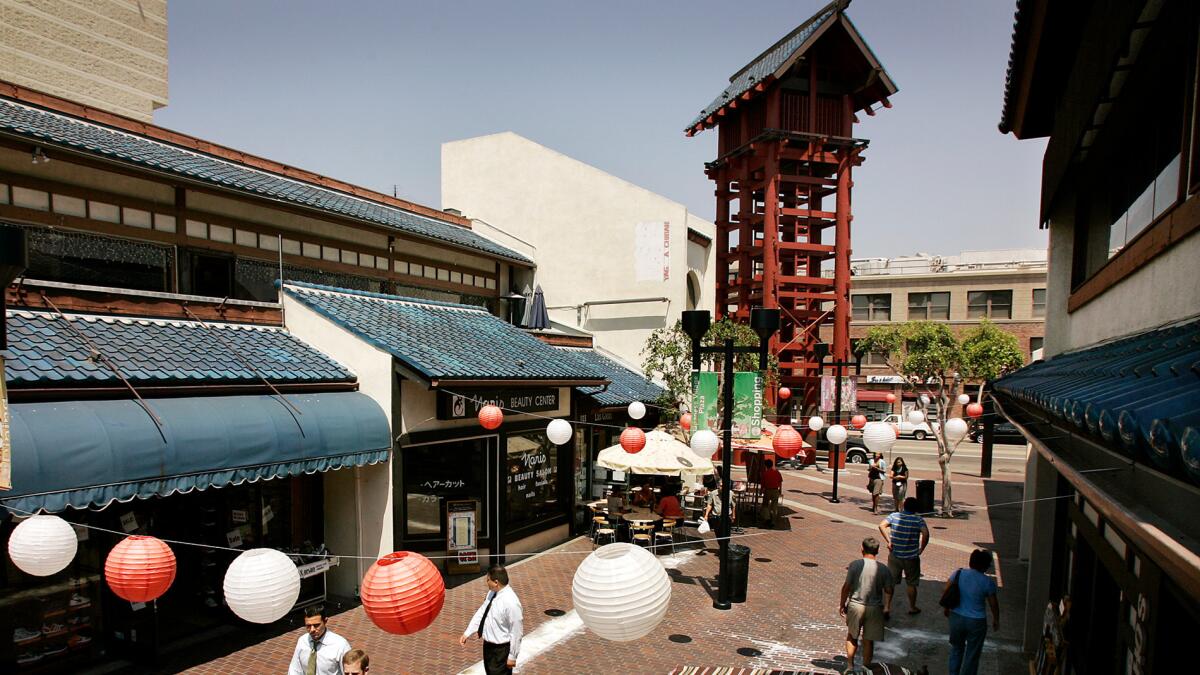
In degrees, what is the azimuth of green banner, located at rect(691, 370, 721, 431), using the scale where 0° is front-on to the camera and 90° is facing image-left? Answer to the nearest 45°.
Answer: approximately 0°

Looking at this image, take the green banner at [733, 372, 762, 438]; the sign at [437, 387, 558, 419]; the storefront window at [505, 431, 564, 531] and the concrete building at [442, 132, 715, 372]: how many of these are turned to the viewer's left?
0

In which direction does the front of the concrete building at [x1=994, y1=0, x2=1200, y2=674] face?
to the viewer's left

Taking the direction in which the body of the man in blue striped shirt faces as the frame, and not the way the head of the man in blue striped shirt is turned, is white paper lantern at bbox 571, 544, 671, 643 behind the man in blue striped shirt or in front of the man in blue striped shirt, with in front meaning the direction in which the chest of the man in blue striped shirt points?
behind

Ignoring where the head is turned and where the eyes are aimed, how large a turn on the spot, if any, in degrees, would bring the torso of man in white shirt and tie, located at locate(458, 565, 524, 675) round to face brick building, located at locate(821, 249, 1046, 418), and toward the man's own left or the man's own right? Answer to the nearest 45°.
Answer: approximately 180°

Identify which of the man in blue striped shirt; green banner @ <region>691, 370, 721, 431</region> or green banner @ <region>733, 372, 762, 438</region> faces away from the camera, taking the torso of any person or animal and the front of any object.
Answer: the man in blue striped shirt

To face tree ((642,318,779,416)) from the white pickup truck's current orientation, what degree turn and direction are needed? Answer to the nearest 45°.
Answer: approximately 90° to its left

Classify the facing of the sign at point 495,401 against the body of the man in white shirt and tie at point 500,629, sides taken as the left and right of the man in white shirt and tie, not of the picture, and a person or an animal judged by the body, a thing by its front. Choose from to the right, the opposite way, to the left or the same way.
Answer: to the left

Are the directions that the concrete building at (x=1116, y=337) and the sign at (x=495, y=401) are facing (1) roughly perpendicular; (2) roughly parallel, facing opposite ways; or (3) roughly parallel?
roughly parallel, facing opposite ways

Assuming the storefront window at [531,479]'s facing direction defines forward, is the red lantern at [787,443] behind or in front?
in front

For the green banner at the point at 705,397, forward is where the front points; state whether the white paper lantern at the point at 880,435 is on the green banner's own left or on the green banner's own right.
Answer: on the green banner's own left

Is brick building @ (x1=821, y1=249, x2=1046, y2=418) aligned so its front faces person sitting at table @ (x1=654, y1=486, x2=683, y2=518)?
yes

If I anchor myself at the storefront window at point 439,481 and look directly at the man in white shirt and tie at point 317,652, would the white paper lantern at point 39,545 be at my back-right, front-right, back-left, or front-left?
front-right

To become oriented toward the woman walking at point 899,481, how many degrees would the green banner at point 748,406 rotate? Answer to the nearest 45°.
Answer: approximately 135° to its left

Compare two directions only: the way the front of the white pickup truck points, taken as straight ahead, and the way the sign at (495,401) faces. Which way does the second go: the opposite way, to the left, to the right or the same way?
the opposite way

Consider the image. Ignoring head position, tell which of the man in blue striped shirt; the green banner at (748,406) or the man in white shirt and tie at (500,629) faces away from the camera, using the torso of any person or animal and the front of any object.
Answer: the man in blue striped shirt
